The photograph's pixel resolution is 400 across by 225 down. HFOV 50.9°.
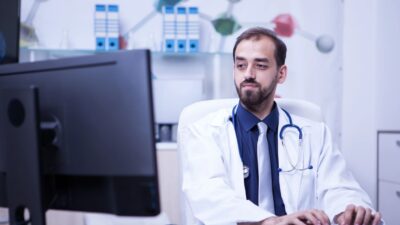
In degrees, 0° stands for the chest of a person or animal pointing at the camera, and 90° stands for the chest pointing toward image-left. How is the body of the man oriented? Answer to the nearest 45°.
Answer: approximately 0°

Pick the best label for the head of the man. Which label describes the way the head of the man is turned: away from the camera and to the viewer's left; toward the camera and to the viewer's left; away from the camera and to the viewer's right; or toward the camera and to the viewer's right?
toward the camera and to the viewer's left

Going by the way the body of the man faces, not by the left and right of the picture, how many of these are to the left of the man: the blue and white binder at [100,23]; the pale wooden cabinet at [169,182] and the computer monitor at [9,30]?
0

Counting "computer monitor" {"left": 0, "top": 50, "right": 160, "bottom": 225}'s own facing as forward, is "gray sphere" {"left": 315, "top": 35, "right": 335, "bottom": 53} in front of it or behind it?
in front

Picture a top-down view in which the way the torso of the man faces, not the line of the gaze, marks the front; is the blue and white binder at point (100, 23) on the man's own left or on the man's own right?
on the man's own right

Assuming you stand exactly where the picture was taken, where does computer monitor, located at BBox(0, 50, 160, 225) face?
facing away from the viewer and to the right of the viewer

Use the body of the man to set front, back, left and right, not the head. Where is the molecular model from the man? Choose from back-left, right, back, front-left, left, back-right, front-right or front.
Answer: back

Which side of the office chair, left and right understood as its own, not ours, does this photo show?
front

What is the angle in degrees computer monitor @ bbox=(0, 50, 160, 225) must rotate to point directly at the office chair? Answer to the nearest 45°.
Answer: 0° — it already faces it

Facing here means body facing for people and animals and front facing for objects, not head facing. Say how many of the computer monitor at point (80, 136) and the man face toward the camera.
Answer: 1

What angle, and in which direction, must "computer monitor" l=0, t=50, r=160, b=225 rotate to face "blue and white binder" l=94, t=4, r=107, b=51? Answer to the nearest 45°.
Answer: approximately 45° to its left

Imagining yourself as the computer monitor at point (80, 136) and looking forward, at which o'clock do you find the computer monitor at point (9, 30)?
the computer monitor at point (9, 30) is roughly at 10 o'clock from the computer monitor at point (80, 136).

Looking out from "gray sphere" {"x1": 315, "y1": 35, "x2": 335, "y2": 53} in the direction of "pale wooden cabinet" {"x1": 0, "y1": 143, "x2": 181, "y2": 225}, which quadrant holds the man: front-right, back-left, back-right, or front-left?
front-left

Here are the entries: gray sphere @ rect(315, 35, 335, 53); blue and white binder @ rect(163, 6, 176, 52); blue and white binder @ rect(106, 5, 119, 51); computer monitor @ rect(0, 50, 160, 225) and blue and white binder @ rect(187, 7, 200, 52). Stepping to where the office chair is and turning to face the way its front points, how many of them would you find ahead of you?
1
